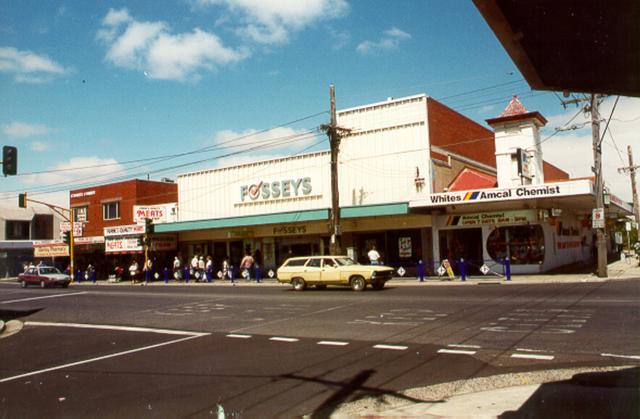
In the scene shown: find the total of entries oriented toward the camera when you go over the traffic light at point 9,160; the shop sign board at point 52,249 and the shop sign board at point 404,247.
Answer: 3

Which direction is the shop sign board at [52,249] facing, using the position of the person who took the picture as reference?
facing the viewer

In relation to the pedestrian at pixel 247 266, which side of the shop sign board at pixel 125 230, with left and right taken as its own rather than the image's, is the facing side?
left

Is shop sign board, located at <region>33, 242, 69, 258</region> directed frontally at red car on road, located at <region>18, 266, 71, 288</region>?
yes

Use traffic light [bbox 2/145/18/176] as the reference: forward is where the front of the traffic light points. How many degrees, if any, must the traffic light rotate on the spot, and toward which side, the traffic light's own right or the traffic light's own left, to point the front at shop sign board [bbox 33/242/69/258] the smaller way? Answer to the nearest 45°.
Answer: approximately 180°

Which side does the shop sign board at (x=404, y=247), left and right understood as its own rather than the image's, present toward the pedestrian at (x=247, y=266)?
right

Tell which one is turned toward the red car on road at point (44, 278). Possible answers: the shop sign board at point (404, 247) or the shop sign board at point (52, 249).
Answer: the shop sign board at point (52, 249)

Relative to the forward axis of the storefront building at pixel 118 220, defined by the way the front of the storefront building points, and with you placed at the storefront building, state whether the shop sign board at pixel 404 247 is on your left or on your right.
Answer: on your left

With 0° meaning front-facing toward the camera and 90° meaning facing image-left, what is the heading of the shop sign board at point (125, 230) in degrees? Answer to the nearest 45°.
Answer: approximately 45°

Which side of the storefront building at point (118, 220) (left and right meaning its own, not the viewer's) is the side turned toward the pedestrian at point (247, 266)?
left

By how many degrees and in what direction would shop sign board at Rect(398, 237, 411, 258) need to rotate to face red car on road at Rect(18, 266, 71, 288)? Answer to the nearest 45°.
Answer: approximately 90° to its right

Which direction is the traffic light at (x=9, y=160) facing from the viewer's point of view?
toward the camera

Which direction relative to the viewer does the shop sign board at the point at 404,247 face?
toward the camera

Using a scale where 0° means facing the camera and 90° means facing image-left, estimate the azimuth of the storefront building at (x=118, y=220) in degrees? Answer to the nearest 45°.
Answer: approximately 45°

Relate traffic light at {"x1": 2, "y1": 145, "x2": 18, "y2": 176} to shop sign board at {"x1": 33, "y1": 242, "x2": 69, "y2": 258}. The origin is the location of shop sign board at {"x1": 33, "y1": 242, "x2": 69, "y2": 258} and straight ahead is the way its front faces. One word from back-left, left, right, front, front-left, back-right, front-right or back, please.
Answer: front

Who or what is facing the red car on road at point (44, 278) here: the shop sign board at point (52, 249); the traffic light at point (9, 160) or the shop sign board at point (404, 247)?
the shop sign board at point (52, 249)

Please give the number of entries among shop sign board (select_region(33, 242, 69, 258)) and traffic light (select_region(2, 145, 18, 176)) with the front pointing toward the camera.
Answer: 2

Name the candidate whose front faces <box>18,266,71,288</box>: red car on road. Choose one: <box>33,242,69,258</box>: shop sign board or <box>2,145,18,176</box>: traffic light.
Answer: the shop sign board

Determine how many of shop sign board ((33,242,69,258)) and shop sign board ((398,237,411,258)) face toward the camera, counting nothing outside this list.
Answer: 2

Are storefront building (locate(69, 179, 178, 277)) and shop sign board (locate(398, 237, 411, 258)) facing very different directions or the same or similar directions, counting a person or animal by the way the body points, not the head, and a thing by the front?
same or similar directions
